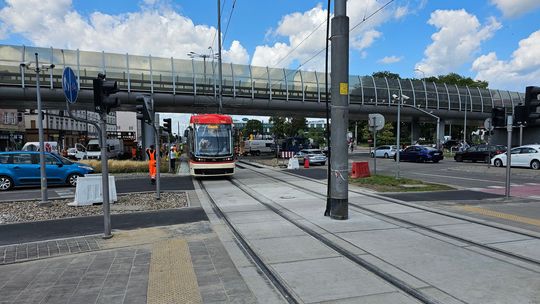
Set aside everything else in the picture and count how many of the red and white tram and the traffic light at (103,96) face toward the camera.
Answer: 1

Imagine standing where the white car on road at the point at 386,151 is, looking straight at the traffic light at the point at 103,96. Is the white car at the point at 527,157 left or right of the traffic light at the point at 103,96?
left

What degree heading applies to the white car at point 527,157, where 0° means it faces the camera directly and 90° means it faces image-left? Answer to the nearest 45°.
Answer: approximately 90°

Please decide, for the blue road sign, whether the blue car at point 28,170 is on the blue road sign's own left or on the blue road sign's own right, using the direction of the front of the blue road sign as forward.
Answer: on the blue road sign's own right
